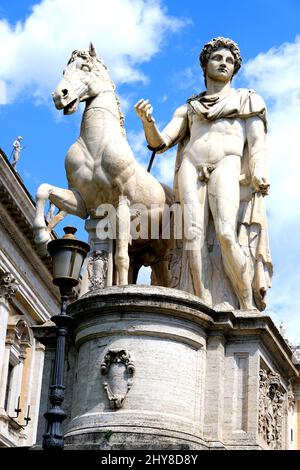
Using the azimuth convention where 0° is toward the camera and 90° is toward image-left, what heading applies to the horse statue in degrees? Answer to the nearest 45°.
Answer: approximately 45°

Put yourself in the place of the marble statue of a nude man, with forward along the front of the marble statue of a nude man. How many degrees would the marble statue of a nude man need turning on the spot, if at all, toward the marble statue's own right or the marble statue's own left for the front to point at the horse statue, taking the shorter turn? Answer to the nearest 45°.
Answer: approximately 90° to the marble statue's own right
